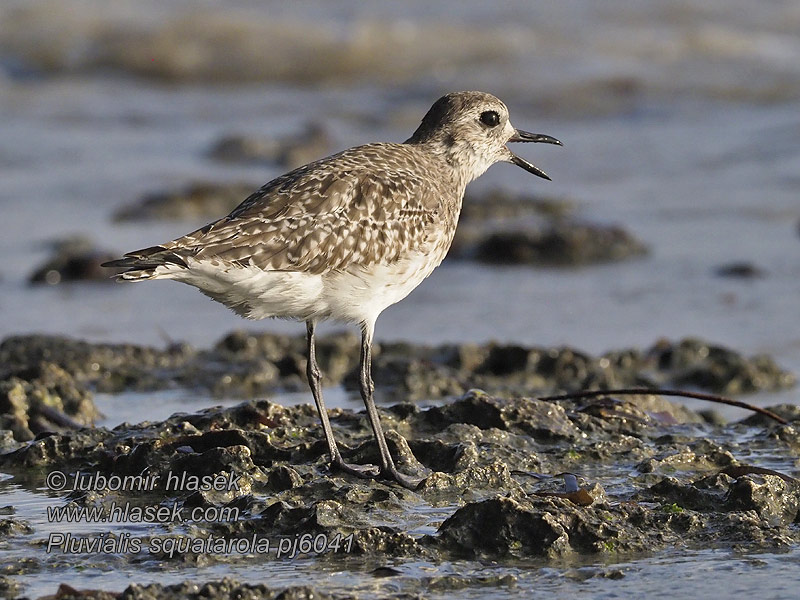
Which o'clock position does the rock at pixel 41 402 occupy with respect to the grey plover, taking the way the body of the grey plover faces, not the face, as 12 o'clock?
The rock is roughly at 7 o'clock from the grey plover.

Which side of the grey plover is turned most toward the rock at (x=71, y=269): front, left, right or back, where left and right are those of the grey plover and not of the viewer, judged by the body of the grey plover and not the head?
left

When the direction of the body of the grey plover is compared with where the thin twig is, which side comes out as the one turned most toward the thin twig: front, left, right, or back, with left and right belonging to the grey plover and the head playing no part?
front

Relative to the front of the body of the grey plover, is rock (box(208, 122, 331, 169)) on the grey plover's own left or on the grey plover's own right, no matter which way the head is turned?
on the grey plover's own left

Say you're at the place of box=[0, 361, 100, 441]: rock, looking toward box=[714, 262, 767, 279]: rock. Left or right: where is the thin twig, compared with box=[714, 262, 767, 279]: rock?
right

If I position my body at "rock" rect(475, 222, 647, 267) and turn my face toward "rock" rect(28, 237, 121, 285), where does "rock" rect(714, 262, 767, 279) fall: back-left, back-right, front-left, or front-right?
back-left

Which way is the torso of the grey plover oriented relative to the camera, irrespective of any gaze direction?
to the viewer's right

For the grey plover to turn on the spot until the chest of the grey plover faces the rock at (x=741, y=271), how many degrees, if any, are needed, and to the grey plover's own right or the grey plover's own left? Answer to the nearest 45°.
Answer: approximately 45° to the grey plover's own left

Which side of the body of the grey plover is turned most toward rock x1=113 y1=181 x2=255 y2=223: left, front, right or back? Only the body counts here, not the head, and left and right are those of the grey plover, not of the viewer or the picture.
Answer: left
